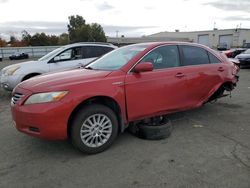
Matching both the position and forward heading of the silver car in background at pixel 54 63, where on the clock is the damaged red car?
The damaged red car is roughly at 10 o'clock from the silver car in background.

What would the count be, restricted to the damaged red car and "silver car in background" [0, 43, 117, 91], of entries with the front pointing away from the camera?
0

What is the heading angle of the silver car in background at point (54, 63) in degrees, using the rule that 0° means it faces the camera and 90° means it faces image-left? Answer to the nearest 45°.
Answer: approximately 45°

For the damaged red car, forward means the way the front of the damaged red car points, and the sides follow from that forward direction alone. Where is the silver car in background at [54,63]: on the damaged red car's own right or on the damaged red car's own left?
on the damaged red car's own right

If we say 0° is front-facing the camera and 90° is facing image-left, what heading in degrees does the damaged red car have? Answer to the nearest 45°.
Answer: approximately 45°
